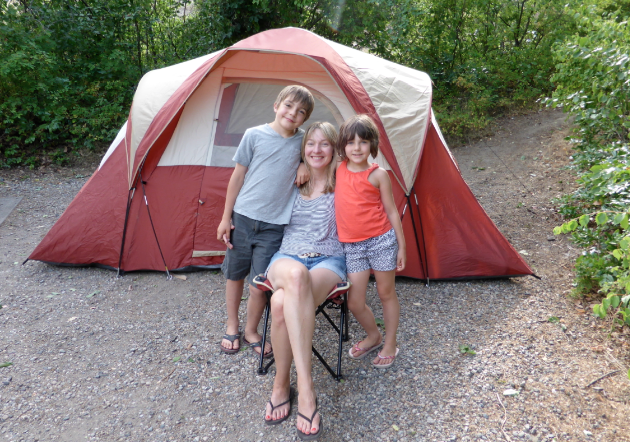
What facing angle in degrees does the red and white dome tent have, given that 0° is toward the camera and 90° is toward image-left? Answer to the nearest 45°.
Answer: approximately 0°

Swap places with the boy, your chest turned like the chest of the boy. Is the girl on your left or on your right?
on your left

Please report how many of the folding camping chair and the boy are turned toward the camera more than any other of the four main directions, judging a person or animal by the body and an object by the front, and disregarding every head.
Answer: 2

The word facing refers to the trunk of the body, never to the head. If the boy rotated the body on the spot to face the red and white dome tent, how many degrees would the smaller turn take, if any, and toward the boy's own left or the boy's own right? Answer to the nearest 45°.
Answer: approximately 180°

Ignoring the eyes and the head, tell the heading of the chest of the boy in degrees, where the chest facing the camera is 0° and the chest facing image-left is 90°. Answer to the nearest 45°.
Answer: approximately 0°

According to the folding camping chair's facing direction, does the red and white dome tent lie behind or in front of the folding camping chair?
behind
